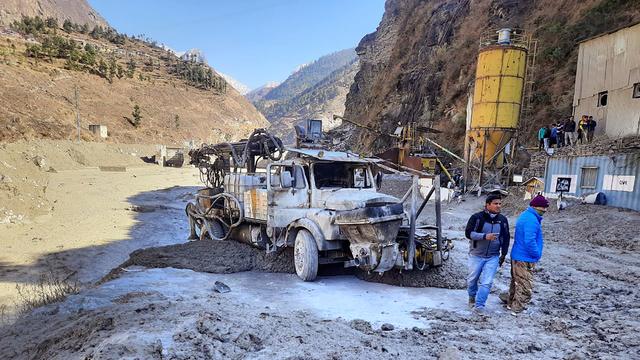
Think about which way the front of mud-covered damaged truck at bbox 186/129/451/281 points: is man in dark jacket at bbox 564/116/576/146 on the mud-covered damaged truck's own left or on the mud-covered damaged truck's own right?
on the mud-covered damaged truck's own left

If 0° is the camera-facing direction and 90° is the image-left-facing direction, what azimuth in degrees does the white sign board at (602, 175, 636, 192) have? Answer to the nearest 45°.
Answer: approximately 0°

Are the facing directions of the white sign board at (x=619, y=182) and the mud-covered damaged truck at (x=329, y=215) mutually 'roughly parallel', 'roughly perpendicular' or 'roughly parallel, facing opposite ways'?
roughly perpendicular

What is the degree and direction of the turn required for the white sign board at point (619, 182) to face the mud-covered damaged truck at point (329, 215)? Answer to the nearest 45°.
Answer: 0° — it already faces it

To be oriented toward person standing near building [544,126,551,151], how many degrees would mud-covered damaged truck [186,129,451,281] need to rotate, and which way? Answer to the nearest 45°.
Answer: approximately 90° to its left

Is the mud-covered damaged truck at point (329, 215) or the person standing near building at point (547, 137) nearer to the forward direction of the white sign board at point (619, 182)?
the mud-covered damaged truck

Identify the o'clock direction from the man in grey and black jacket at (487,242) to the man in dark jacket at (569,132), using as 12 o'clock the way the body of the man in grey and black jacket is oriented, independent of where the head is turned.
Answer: The man in dark jacket is roughly at 8 o'clock from the man in grey and black jacket.

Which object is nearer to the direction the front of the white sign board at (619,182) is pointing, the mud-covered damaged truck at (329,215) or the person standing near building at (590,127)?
the mud-covered damaged truck

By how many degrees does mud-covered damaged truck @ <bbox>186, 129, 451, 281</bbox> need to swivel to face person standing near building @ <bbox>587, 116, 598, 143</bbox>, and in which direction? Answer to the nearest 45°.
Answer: approximately 90° to its left

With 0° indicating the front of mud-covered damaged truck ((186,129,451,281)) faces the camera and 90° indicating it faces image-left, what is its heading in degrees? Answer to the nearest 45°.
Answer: approximately 315°

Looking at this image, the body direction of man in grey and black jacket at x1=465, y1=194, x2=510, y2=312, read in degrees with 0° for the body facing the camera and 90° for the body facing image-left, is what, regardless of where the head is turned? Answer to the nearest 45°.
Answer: approximately 315°
